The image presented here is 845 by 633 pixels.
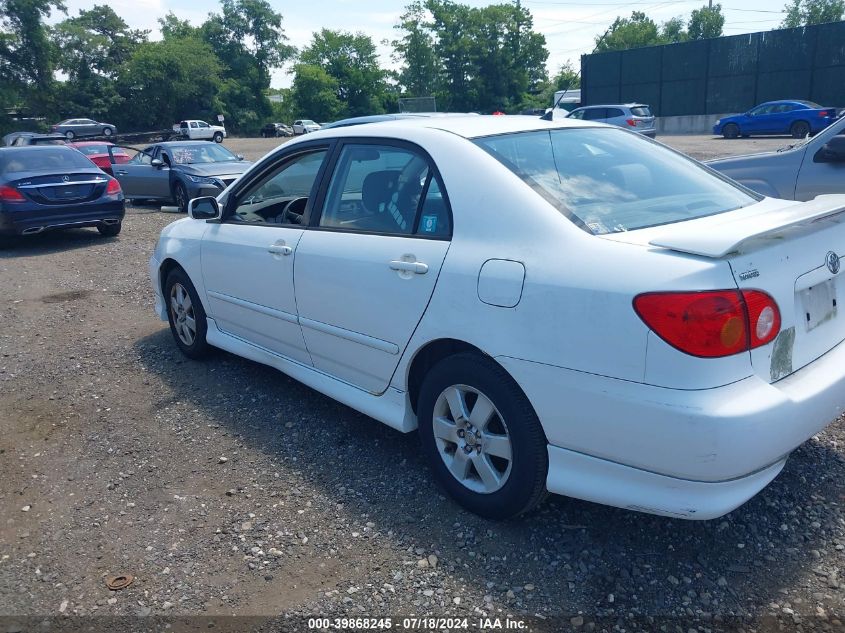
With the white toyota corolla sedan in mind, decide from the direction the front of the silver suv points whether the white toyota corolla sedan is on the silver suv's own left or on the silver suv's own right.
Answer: on the silver suv's own left

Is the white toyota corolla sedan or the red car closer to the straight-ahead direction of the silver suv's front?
the red car

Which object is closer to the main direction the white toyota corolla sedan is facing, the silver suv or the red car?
the red car

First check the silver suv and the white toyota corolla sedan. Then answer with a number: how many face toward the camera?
0

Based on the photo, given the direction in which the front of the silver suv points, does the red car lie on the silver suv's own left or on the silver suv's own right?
on the silver suv's own left

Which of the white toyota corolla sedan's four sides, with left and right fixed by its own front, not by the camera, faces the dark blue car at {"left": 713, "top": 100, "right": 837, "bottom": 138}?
right

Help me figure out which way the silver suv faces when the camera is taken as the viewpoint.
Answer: facing away from the viewer and to the left of the viewer

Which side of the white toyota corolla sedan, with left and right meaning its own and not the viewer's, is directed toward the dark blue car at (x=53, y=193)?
front

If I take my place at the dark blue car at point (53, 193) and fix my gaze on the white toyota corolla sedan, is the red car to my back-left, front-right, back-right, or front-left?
back-left

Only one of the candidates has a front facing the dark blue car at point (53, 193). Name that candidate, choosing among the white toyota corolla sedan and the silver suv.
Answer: the white toyota corolla sedan

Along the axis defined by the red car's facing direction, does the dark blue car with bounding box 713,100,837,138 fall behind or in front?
in front

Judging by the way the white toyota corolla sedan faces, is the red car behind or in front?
in front

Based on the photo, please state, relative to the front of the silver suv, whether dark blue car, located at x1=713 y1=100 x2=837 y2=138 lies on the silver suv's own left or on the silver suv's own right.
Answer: on the silver suv's own right

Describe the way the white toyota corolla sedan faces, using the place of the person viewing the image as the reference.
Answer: facing away from the viewer and to the left of the viewer
